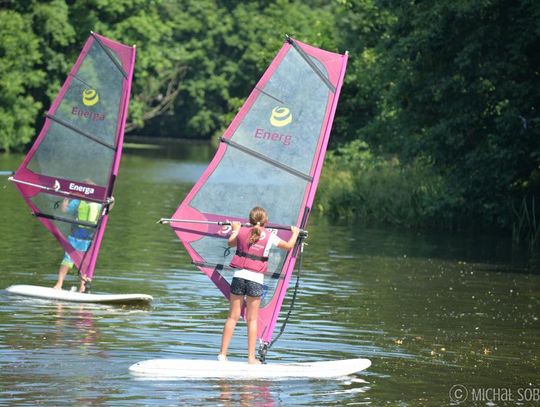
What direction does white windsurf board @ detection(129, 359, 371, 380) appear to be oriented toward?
to the viewer's right

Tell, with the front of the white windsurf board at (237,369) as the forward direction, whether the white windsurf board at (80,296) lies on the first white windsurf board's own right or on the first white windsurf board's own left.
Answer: on the first white windsurf board's own left
